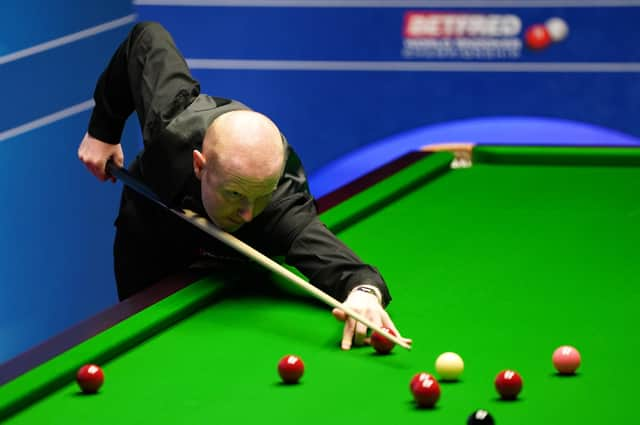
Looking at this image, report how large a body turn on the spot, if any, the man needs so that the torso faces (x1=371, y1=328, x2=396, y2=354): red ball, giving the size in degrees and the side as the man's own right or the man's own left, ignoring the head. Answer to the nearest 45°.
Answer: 0° — they already face it

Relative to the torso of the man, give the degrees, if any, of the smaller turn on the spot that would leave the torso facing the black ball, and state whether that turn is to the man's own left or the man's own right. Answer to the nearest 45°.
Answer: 0° — they already face it

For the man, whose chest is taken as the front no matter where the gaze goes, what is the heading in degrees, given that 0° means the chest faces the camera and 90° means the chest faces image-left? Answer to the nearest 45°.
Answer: approximately 315°

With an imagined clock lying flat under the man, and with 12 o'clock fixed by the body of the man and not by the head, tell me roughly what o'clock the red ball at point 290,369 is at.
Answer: The red ball is roughly at 1 o'clock from the man.
